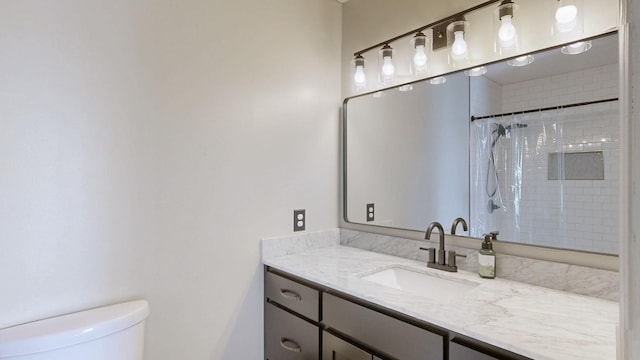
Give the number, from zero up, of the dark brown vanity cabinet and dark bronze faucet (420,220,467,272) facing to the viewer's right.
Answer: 0

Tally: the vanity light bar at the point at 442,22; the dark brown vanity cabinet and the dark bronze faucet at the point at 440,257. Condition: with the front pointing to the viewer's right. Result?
0

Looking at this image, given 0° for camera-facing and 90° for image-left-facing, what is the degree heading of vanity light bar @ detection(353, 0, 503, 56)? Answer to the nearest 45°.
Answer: approximately 45°

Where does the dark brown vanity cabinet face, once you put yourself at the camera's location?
facing the viewer and to the left of the viewer

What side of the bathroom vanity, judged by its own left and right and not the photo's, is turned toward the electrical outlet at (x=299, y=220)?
right

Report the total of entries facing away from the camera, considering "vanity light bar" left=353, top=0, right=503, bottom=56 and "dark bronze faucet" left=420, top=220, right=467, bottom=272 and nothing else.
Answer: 0

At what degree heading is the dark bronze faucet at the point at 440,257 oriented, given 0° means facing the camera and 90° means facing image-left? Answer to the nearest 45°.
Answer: approximately 45°

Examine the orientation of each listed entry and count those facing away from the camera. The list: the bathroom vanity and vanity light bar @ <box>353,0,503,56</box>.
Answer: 0
